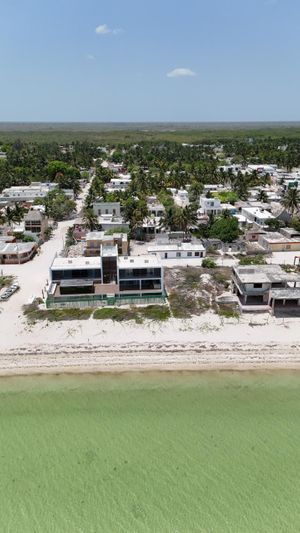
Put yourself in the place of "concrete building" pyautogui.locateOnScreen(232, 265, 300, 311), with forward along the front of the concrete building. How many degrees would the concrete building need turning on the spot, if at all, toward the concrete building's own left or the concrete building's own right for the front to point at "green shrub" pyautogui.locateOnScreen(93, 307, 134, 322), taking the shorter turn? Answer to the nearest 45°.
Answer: approximately 45° to the concrete building's own right

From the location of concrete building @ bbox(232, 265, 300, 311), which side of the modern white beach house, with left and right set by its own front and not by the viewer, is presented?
left

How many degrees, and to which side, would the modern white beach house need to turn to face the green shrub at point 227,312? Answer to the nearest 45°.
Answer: approximately 45° to its left

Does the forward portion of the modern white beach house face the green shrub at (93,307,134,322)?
yes

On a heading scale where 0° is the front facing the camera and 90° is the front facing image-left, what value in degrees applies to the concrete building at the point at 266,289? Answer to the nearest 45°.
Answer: approximately 0°

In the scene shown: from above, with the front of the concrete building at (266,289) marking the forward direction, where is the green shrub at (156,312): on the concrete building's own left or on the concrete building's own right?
on the concrete building's own right

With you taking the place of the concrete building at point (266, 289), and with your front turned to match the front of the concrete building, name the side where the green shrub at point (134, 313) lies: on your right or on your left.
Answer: on your right

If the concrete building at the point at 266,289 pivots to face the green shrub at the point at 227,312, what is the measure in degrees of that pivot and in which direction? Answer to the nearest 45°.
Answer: approximately 45° to its right

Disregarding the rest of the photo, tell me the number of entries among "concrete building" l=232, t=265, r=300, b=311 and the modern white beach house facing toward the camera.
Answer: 2

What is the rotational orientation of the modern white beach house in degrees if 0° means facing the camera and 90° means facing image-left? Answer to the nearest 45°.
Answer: approximately 0°

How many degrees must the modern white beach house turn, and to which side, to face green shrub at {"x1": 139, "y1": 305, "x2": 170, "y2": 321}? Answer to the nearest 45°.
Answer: approximately 45° to its left
